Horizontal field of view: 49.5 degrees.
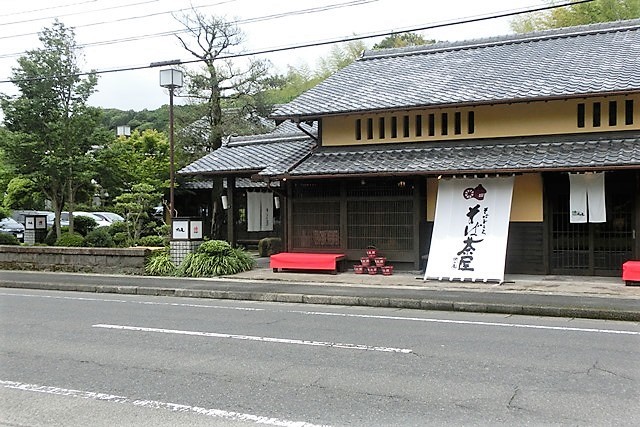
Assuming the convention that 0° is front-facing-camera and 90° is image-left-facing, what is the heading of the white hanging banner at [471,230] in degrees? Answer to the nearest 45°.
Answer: approximately 0°

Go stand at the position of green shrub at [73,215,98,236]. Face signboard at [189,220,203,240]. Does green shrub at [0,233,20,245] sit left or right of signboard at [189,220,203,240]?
right

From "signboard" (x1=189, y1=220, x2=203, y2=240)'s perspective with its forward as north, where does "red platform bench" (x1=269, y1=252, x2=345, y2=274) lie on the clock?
The red platform bench is roughly at 10 o'clock from the signboard.

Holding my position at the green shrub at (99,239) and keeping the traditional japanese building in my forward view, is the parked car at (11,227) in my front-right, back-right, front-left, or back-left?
back-left

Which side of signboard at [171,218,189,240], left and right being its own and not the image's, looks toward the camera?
front

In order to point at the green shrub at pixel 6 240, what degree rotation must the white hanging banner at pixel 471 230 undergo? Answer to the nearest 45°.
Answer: approximately 90° to its right

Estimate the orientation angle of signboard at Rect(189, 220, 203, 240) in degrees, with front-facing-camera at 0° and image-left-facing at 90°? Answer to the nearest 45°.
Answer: approximately 0°

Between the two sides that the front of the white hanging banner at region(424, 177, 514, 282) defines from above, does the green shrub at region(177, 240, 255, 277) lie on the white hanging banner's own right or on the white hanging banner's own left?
on the white hanging banner's own right

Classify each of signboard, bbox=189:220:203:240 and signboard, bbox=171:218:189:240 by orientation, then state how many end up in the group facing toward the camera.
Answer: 2
